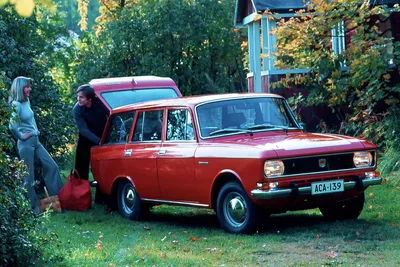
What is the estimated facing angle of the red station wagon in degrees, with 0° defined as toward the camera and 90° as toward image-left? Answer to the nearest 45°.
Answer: approximately 315°

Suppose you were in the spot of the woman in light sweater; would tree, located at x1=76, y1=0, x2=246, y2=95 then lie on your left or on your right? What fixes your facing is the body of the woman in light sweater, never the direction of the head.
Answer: on your left

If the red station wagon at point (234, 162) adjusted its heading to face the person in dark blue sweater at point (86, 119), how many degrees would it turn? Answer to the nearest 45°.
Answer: approximately 180°

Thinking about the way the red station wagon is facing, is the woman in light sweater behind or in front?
behind

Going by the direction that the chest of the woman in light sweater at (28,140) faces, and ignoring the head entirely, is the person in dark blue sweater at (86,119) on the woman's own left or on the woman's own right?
on the woman's own left

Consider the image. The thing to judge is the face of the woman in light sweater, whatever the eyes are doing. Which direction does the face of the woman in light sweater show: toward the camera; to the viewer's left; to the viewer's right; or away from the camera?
to the viewer's right
